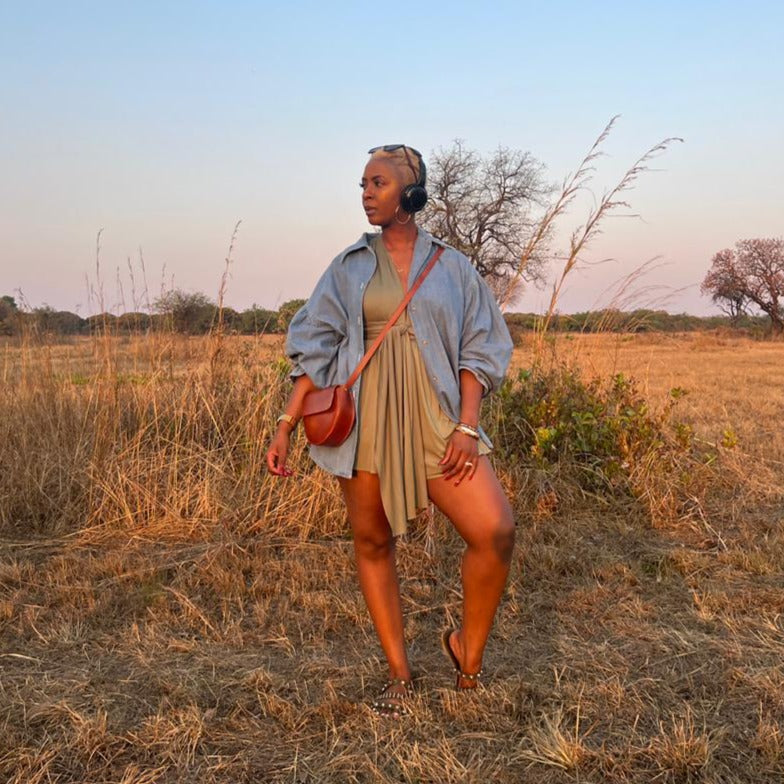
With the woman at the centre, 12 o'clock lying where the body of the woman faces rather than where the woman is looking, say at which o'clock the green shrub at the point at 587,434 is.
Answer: The green shrub is roughly at 7 o'clock from the woman.

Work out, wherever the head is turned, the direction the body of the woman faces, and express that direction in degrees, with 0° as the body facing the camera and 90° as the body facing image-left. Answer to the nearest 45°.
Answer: approximately 0°
